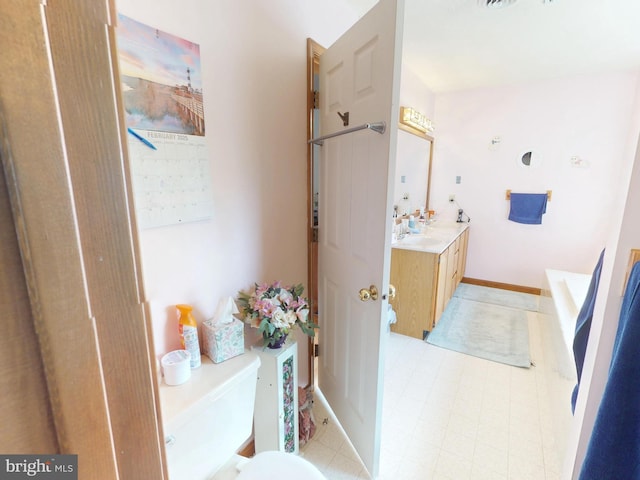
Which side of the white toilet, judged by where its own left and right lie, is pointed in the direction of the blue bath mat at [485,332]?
left

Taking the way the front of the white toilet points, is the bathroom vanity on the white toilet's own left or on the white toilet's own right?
on the white toilet's own left

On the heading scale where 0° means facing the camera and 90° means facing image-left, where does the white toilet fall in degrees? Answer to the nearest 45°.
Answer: approximately 315°
